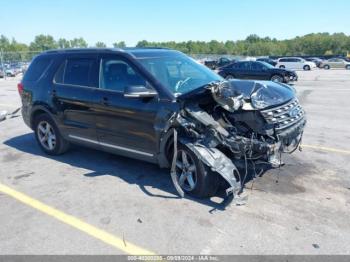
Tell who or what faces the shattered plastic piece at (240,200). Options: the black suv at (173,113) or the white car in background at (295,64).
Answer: the black suv

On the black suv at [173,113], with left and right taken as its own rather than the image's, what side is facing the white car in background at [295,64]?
left

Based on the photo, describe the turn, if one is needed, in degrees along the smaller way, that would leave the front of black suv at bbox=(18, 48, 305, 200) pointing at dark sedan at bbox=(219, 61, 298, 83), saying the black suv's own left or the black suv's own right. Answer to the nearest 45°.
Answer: approximately 135° to the black suv's own left

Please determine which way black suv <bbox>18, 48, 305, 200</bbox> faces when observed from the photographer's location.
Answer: facing the viewer and to the right of the viewer

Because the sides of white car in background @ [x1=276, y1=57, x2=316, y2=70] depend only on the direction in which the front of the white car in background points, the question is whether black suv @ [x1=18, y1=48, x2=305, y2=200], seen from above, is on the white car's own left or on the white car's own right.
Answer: on the white car's own right

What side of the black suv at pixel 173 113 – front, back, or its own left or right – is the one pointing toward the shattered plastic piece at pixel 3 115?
back

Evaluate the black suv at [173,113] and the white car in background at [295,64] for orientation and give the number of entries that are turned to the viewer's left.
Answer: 0
